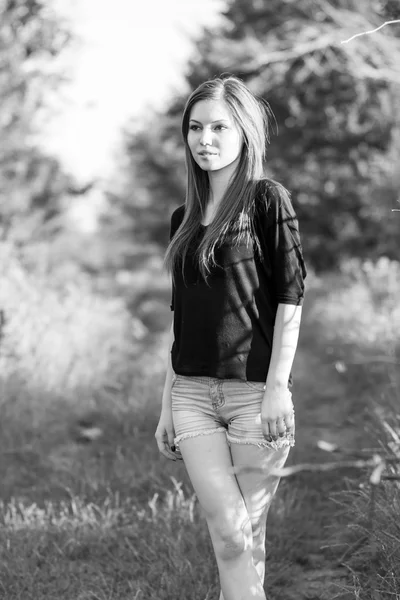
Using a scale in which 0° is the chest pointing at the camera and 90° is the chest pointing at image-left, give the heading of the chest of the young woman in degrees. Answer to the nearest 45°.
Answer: approximately 45°

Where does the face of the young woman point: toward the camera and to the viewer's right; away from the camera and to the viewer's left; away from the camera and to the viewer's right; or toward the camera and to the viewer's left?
toward the camera and to the viewer's left
